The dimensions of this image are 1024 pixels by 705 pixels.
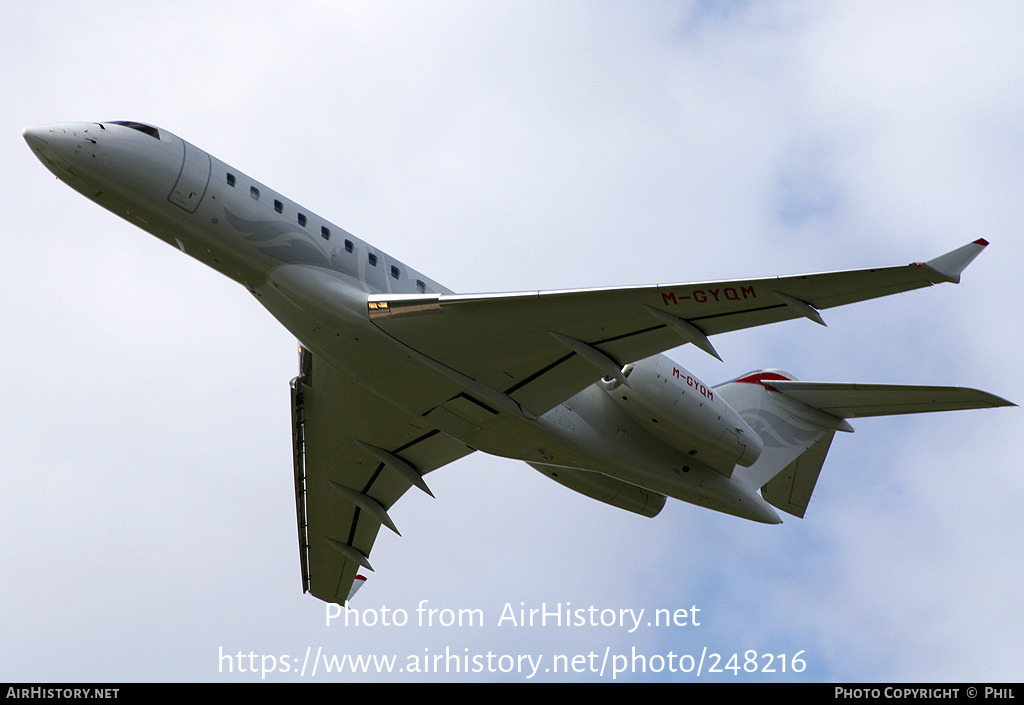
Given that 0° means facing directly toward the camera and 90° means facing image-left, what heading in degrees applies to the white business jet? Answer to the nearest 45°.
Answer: approximately 45°
